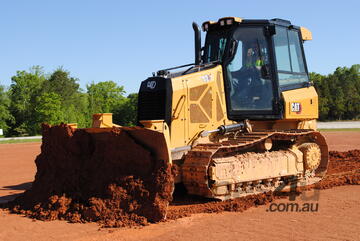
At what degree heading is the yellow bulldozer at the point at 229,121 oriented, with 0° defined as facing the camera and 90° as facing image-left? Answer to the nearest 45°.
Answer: approximately 45°

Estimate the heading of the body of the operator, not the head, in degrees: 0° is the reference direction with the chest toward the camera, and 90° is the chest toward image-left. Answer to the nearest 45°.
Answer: approximately 45°

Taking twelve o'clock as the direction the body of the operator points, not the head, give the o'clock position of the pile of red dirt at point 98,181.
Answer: The pile of red dirt is roughly at 12 o'clock from the operator.

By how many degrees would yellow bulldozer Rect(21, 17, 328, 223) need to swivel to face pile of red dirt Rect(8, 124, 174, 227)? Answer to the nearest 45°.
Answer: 0° — it already faces it
